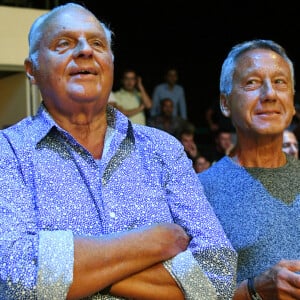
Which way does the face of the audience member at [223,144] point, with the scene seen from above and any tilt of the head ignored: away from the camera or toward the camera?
toward the camera

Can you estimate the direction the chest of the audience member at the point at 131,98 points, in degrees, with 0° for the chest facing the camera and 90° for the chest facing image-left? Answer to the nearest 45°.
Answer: approximately 0°

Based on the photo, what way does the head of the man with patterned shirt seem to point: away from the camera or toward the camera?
toward the camera

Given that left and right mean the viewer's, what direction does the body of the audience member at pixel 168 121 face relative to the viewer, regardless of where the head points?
facing the viewer

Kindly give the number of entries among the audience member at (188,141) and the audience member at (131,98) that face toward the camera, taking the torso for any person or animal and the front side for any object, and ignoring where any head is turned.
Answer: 2

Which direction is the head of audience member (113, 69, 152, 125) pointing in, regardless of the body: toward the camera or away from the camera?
toward the camera

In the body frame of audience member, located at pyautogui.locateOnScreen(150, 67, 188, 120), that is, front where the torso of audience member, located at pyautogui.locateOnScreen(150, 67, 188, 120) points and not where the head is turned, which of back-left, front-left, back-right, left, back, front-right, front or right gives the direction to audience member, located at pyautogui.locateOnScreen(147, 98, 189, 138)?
front

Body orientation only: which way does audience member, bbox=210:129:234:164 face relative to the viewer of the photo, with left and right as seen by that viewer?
facing the viewer and to the right of the viewer

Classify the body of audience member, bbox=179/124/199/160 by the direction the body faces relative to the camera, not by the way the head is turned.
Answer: toward the camera

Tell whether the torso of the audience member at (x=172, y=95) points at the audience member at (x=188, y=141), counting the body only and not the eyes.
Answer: yes

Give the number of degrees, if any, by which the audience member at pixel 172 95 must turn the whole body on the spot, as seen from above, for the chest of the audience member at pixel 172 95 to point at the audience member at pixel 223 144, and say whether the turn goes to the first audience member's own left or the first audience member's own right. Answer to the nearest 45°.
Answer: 0° — they already face them

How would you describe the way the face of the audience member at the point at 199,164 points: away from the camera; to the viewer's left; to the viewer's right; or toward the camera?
toward the camera

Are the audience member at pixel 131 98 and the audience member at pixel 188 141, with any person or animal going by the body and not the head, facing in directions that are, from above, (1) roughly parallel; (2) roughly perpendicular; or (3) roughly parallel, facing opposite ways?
roughly parallel

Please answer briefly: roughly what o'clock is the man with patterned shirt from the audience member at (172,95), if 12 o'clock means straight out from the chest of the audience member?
The man with patterned shirt is roughly at 12 o'clock from the audience member.

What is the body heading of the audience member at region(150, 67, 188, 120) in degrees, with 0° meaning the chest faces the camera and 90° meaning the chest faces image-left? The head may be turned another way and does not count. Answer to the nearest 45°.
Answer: approximately 0°

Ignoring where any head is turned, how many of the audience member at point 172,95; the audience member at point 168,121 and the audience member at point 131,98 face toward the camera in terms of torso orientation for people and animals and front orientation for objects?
3

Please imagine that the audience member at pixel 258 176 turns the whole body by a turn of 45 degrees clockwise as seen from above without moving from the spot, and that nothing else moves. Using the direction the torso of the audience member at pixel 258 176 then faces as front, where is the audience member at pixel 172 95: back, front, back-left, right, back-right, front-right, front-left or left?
back

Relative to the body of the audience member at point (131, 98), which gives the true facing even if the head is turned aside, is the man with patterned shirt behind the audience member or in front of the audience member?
in front
